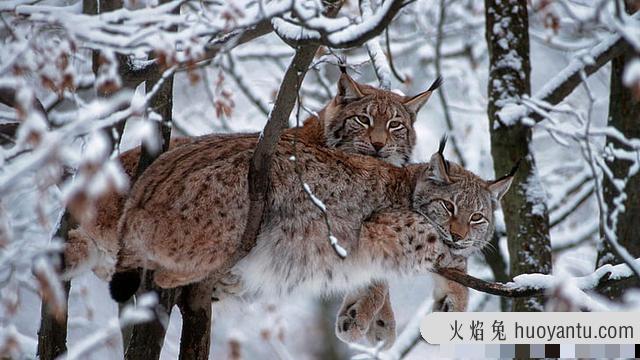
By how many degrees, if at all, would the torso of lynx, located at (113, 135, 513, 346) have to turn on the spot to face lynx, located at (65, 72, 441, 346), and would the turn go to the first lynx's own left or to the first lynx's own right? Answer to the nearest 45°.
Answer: approximately 90° to the first lynx's own left

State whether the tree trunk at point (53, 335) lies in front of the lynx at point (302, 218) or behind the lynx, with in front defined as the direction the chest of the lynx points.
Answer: behind

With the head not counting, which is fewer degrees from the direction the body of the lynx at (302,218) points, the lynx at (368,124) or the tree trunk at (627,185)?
the tree trunk

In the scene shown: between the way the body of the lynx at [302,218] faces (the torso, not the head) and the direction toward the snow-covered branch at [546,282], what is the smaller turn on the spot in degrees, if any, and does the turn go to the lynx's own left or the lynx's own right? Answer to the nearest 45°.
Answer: approximately 45° to the lynx's own right

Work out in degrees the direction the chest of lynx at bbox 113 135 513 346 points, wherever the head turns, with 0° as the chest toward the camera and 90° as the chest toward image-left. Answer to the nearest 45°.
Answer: approximately 270°

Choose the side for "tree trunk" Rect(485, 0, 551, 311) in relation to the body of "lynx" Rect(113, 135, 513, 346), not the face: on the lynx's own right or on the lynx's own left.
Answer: on the lynx's own left

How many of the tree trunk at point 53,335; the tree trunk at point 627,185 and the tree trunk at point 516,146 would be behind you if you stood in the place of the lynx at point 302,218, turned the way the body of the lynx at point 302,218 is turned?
1

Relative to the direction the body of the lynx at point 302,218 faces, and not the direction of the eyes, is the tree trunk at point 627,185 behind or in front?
in front
